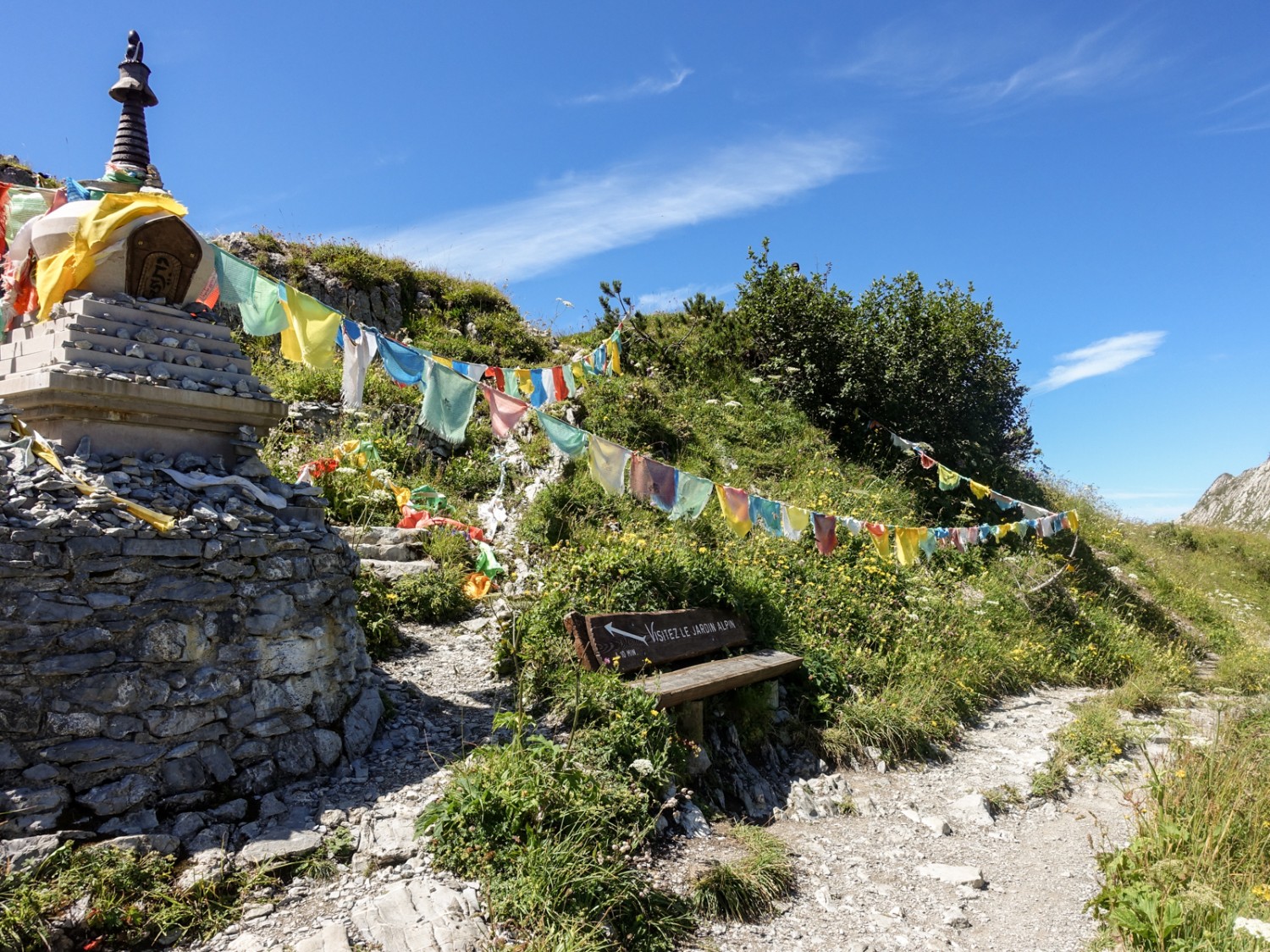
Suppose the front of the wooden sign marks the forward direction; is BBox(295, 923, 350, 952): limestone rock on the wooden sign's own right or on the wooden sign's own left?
on the wooden sign's own right

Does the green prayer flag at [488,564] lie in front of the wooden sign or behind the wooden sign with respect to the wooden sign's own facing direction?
behind

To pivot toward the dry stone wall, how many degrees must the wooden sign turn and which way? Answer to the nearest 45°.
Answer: approximately 90° to its right

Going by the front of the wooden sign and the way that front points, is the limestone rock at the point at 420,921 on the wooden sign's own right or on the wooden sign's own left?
on the wooden sign's own right

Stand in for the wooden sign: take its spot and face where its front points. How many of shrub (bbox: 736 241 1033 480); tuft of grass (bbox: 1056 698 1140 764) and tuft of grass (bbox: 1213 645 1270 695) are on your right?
0

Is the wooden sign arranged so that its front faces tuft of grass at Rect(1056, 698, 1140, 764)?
no

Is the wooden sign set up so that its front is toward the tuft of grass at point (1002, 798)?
no

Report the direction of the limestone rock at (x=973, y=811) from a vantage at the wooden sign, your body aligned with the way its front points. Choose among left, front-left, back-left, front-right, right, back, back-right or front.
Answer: front-left

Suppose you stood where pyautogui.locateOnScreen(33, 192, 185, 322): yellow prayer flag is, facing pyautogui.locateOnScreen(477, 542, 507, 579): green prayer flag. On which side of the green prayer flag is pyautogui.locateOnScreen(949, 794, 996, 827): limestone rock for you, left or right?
right

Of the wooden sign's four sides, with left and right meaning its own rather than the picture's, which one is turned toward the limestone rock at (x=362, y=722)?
right
